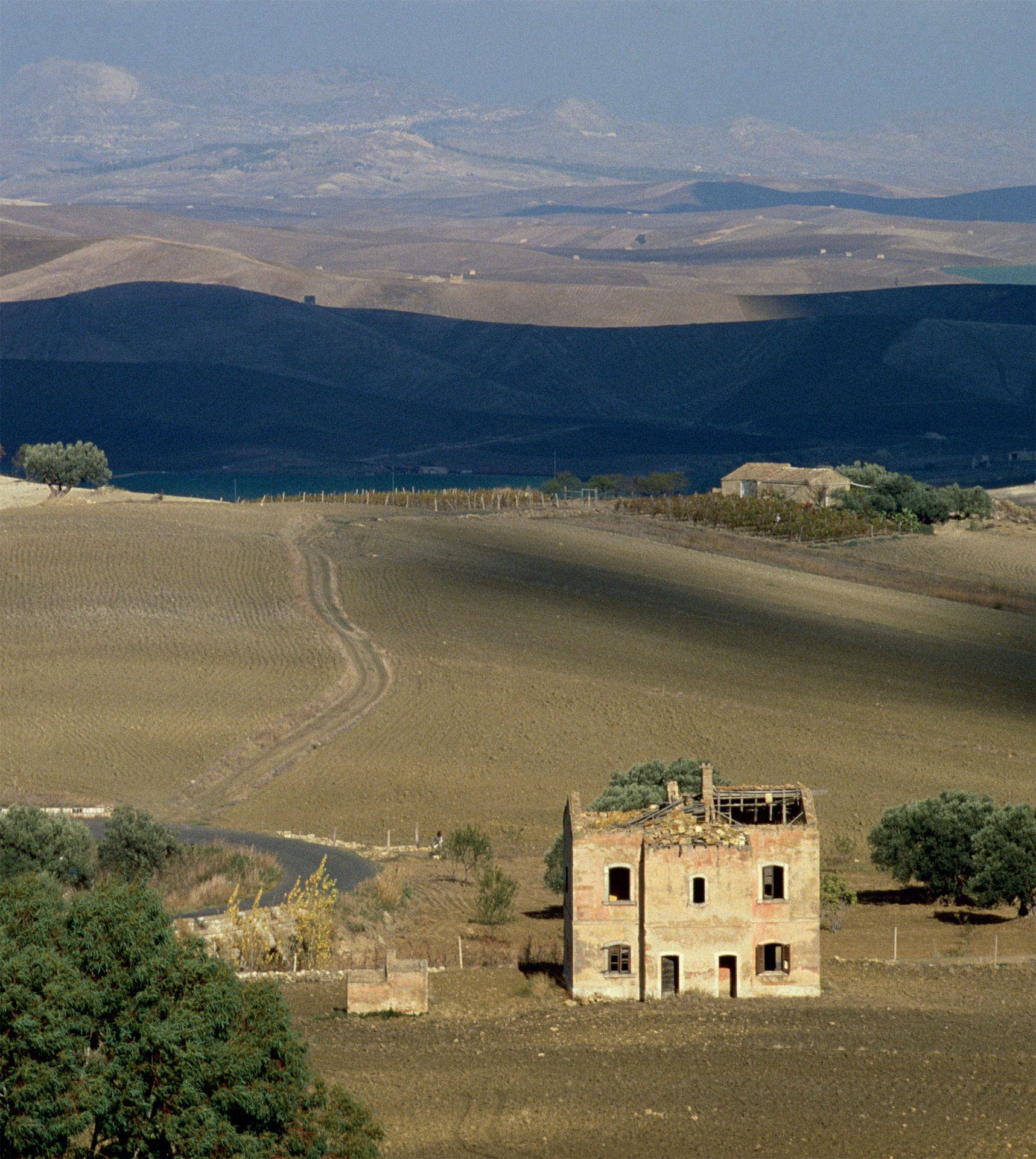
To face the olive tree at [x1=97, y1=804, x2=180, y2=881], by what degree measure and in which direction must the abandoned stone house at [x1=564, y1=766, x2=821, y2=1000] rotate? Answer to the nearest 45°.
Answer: approximately 135° to its right

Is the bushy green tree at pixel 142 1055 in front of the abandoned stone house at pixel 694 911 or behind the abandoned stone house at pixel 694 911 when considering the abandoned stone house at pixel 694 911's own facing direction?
in front

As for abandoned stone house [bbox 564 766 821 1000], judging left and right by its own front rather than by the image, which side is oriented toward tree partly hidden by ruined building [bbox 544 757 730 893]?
back

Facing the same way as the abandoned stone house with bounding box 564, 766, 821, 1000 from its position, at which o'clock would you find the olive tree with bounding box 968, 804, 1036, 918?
The olive tree is roughly at 7 o'clock from the abandoned stone house.

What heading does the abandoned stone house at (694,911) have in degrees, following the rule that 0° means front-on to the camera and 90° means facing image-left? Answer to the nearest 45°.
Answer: approximately 0°

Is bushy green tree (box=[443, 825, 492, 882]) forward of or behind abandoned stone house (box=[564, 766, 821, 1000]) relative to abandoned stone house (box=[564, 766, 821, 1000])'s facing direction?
behind

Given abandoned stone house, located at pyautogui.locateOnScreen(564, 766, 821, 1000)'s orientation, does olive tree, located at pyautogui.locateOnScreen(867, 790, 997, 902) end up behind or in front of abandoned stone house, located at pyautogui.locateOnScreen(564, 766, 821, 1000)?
behind
